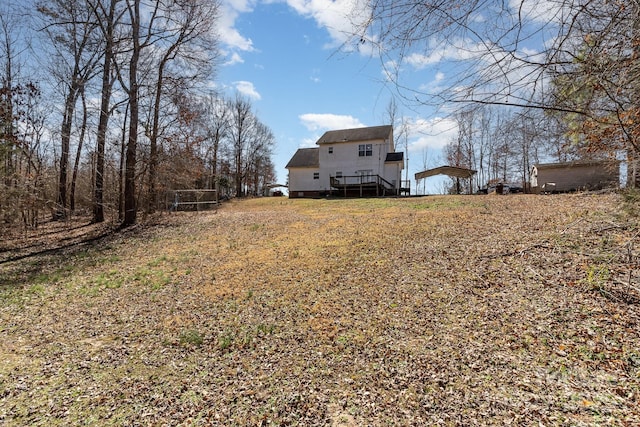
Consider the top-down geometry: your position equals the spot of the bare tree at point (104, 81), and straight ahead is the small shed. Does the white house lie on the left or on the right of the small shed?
left

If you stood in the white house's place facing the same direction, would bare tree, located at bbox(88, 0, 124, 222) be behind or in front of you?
behind

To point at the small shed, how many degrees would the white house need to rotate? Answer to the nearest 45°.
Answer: approximately 135° to its right

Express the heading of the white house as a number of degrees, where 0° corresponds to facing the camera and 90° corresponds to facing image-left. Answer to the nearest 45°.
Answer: approximately 180°
